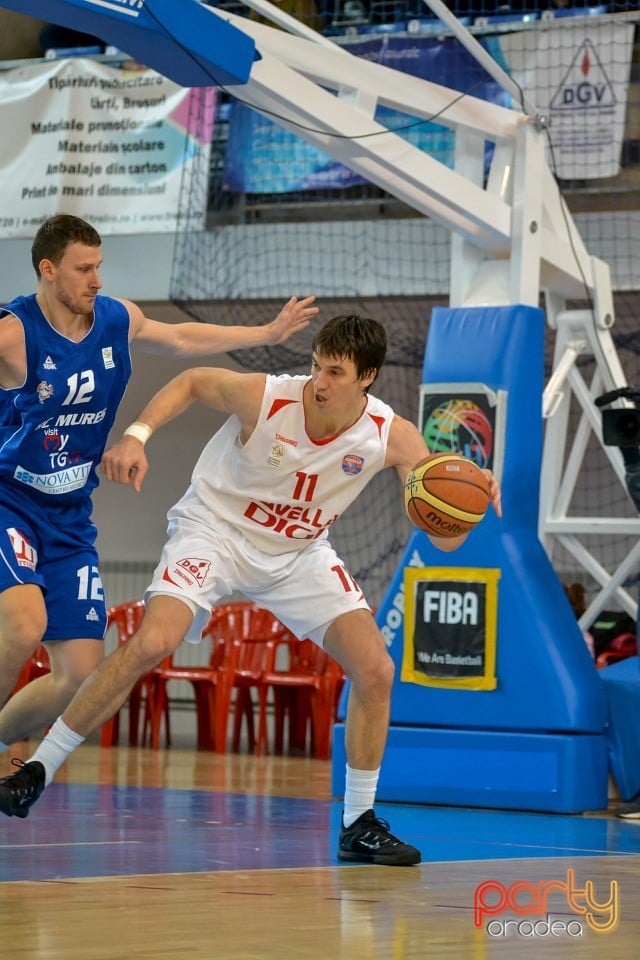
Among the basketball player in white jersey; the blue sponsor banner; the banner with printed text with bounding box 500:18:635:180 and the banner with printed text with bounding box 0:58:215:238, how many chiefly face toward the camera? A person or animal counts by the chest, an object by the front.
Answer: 4

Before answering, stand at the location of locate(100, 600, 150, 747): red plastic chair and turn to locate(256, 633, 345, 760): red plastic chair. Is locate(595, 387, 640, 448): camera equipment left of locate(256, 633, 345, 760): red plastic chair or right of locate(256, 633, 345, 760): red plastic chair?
right

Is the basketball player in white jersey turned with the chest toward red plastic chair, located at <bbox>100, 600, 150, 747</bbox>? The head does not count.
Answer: no

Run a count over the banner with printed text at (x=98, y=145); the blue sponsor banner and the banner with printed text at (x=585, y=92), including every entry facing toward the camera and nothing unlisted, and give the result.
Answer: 3

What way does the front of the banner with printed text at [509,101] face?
toward the camera

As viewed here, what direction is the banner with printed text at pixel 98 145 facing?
toward the camera

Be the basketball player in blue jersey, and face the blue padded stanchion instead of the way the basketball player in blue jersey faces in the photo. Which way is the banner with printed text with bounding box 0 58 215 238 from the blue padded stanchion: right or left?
left

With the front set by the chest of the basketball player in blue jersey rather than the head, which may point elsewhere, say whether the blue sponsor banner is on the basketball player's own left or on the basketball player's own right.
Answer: on the basketball player's own left

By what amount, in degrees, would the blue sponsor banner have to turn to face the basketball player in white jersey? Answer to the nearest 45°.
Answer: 0° — it already faces them

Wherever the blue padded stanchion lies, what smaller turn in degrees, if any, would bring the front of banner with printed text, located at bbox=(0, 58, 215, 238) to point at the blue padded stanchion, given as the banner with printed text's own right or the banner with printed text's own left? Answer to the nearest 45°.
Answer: approximately 45° to the banner with printed text's own left

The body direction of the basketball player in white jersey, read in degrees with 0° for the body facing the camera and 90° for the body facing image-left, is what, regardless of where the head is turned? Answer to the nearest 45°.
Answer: approximately 0°

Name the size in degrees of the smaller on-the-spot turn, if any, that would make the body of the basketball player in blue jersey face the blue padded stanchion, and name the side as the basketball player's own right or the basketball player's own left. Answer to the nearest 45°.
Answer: approximately 90° to the basketball player's own left

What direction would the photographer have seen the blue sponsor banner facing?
facing the viewer

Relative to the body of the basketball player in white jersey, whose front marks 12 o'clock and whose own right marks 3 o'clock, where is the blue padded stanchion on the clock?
The blue padded stanchion is roughly at 7 o'clock from the basketball player in white jersey.

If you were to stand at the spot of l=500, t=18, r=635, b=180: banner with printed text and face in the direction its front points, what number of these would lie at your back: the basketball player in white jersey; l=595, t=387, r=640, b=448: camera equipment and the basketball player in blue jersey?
0
